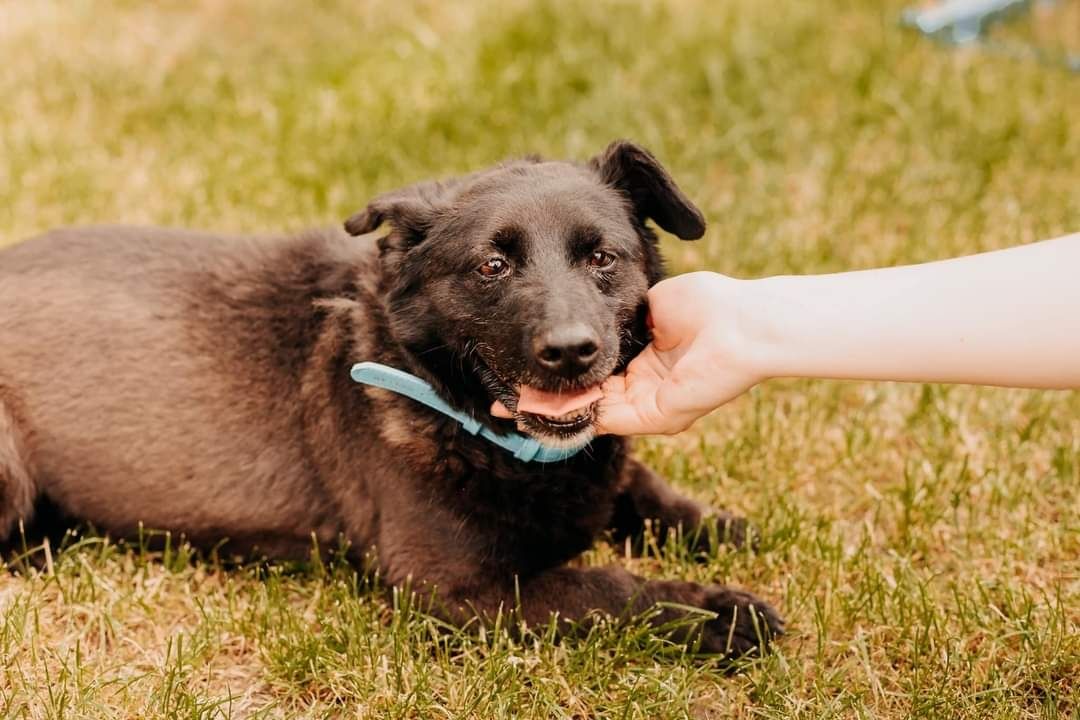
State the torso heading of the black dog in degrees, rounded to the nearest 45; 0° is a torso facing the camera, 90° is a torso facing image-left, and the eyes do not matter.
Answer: approximately 315°
